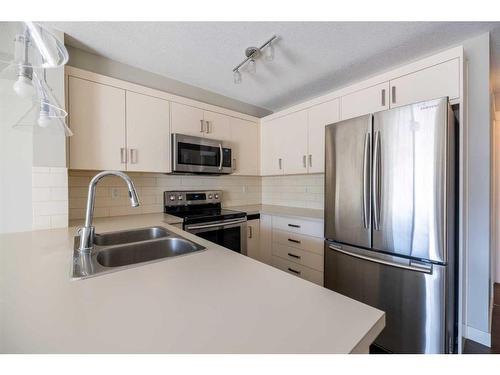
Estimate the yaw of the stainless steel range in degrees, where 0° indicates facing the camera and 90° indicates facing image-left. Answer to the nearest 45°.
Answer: approximately 315°

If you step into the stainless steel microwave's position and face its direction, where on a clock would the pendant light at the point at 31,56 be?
The pendant light is roughly at 2 o'clock from the stainless steel microwave.

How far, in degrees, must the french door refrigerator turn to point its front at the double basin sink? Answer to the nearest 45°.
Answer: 0° — it already faces it

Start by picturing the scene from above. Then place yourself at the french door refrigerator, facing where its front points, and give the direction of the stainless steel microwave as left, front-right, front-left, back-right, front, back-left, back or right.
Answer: front-right

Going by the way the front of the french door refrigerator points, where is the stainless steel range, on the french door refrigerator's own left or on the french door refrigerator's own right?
on the french door refrigerator's own right

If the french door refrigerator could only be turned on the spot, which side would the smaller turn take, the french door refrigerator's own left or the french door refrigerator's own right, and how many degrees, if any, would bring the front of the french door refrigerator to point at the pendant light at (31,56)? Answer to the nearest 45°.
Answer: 0° — it already faces it

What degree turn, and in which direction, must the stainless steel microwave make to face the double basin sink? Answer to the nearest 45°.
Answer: approximately 45° to its right
